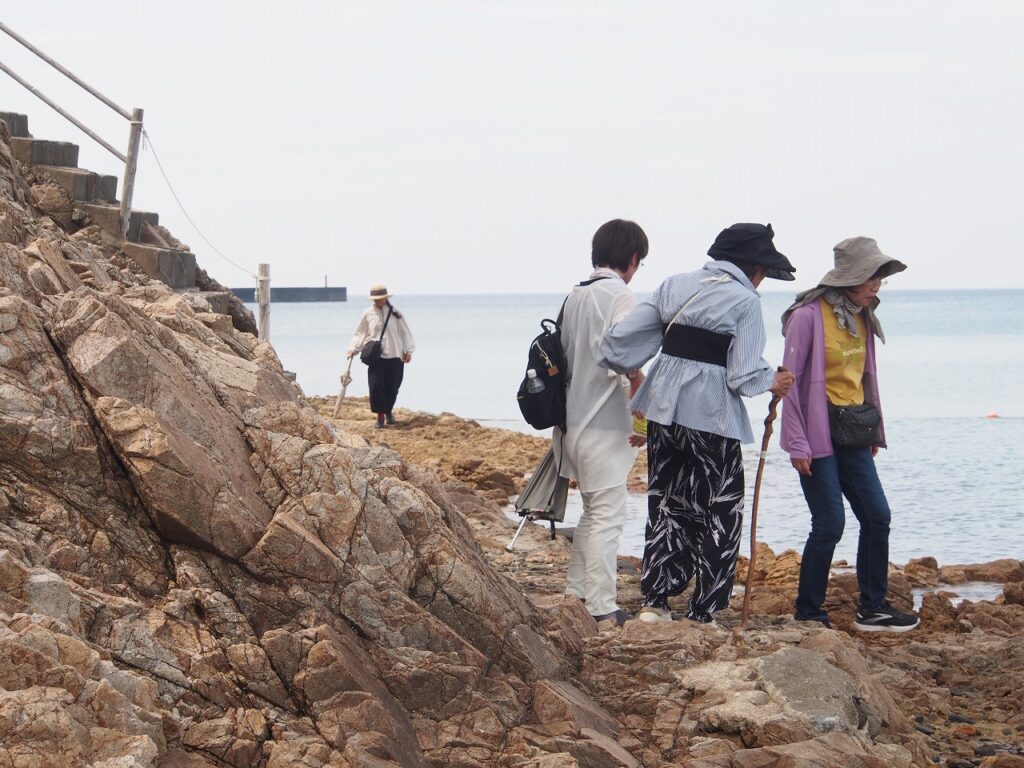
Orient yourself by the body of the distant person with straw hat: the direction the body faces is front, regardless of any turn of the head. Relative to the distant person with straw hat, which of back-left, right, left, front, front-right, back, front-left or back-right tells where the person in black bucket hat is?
front

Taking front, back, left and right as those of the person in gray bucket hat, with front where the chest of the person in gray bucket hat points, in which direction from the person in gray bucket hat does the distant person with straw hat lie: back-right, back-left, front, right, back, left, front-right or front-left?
back

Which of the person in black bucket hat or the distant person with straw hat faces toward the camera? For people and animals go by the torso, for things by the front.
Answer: the distant person with straw hat

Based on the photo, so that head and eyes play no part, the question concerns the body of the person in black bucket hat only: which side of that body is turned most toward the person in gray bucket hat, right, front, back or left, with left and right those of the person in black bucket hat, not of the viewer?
right

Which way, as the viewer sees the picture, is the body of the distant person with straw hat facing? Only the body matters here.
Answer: toward the camera

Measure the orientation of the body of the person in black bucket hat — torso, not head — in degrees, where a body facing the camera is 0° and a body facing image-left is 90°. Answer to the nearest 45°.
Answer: approximately 225°

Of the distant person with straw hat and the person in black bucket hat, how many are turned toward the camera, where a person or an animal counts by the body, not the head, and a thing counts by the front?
1

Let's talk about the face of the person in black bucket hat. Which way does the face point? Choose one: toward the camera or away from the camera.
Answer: away from the camera

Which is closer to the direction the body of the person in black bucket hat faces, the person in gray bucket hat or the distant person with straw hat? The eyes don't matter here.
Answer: the person in gray bucket hat

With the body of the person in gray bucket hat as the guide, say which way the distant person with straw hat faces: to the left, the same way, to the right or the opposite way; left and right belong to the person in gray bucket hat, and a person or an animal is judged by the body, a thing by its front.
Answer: the same way
